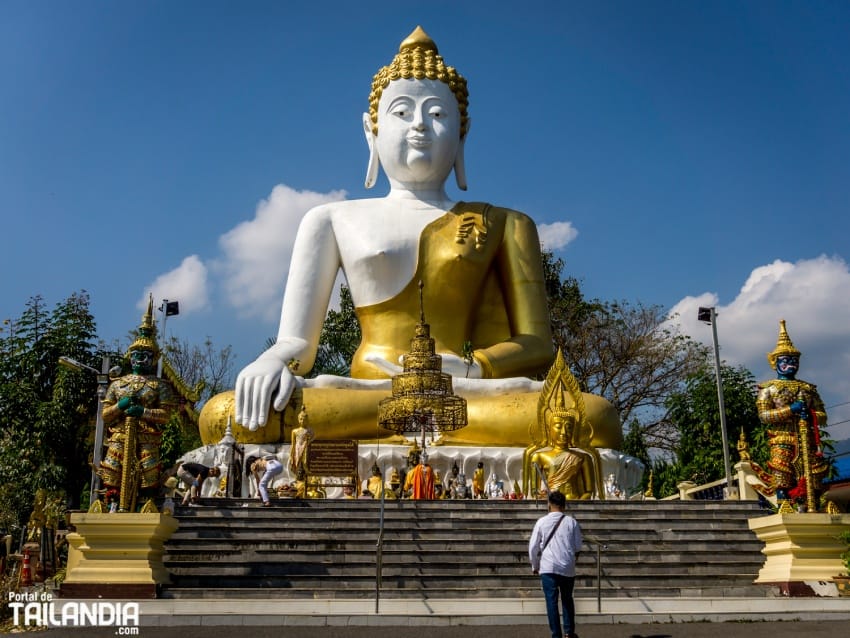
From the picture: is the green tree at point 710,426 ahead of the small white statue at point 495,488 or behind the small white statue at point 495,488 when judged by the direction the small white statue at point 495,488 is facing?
behind

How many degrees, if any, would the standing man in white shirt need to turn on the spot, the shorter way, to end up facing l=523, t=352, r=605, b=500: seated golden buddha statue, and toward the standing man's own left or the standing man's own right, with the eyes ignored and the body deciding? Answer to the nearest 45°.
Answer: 0° — they already face it

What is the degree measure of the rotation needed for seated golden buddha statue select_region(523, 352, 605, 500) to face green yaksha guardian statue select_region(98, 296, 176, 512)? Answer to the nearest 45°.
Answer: approximately 45° to its right

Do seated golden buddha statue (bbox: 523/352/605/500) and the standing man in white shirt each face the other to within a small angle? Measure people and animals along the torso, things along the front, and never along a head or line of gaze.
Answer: yes

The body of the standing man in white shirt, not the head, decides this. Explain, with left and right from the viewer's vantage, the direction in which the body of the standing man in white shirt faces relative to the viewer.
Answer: facing away from the viewer

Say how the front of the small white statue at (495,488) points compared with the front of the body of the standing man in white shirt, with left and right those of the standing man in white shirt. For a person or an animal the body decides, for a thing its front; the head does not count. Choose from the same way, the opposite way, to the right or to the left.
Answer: the opposite way

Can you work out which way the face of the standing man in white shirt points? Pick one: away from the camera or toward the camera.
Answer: away from the camera

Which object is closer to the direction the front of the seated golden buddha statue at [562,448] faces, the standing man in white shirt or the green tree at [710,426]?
the standing man in white shirt

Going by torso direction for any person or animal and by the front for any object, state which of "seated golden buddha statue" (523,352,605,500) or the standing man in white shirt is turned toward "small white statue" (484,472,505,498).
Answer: the standing man in white shirt

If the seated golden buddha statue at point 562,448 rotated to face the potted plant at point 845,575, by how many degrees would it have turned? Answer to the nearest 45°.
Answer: approximately 45° to its left
